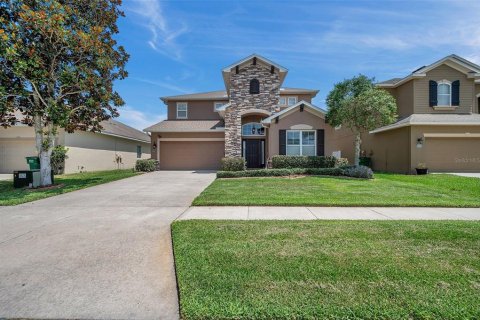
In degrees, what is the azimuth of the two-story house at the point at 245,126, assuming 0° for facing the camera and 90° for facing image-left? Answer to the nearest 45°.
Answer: approximately 0°

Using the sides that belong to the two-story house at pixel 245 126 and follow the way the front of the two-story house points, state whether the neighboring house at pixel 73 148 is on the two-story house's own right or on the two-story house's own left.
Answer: on the two-story house's own right

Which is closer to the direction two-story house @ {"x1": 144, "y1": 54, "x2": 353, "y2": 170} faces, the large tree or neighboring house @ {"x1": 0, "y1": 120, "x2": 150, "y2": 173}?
the large tree

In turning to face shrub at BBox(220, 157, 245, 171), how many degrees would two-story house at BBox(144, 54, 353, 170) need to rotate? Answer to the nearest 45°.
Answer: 0° — it already faces it

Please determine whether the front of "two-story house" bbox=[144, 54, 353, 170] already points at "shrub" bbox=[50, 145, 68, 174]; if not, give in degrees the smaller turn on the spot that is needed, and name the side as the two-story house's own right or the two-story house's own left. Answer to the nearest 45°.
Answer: approximately 90° to the two-story house's own right

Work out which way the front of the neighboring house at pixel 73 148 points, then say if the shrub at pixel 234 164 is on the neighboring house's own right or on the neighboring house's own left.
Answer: on the neighboring house's own left

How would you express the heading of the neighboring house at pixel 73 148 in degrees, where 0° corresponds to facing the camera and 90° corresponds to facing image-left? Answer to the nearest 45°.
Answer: approximately 45°

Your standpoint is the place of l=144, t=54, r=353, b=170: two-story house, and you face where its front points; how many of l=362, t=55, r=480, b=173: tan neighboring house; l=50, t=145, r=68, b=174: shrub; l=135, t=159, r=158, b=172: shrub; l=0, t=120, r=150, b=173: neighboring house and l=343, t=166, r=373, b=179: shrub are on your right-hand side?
3

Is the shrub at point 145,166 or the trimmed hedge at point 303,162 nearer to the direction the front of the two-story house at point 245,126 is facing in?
the trimmed hedge

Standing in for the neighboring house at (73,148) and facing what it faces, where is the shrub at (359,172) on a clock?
The shrub is roughly at 9 o'clock from the neighboring house.

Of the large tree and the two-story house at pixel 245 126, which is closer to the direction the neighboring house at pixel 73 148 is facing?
the large tree
